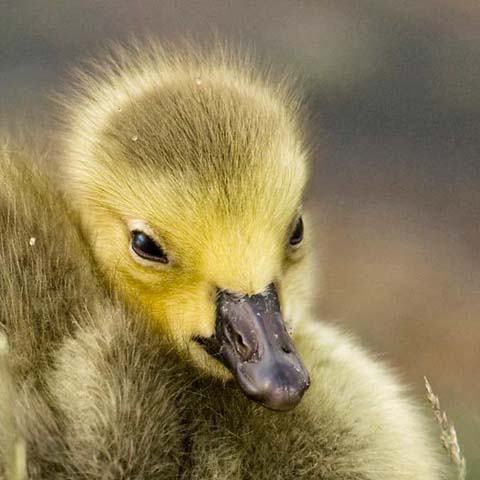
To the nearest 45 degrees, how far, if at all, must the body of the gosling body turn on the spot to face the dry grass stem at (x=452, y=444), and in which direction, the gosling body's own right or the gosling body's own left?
approximately 45° to the gosling body's own left

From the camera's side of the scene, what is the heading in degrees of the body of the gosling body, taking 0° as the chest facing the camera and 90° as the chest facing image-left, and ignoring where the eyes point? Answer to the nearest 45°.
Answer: approximately 315°
